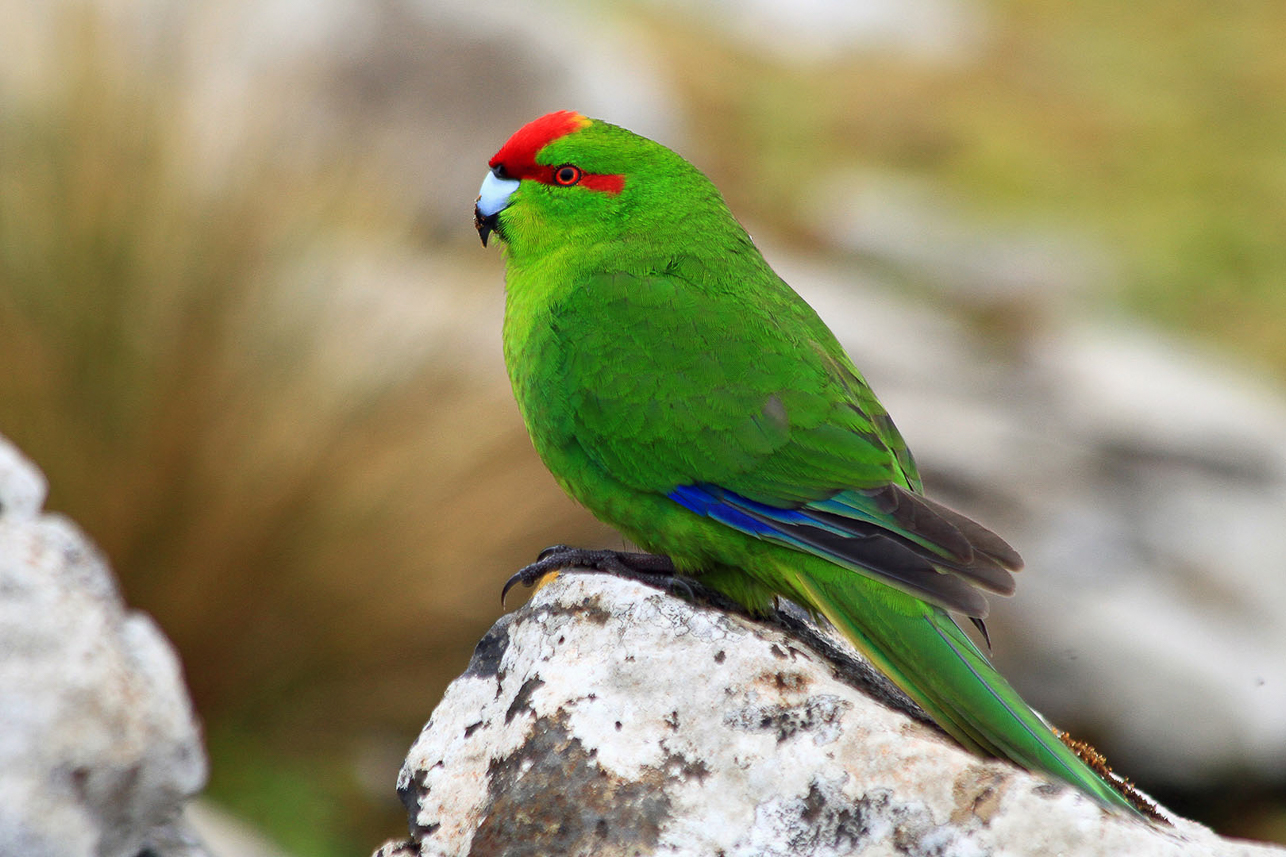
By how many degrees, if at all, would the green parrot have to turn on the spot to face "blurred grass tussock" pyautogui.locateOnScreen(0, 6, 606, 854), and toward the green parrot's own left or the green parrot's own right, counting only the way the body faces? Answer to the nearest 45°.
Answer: approximately 45° to the green parrot's own right

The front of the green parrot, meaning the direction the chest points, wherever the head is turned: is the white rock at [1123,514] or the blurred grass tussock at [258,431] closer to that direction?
the blurred grass tussock

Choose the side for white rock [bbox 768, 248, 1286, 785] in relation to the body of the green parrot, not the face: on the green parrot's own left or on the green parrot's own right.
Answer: on the green parrot's own right

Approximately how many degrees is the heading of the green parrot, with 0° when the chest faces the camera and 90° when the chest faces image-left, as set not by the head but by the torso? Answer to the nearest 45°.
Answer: approximately 90°

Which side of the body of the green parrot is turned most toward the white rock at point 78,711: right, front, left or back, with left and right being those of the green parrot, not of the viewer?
front
